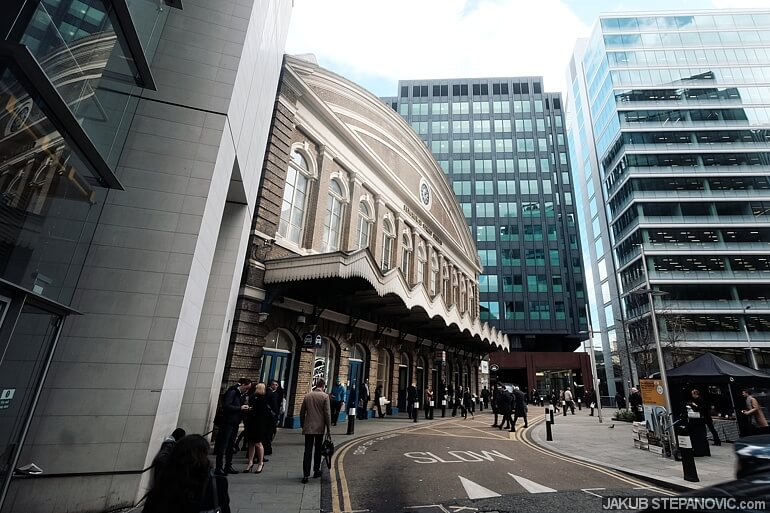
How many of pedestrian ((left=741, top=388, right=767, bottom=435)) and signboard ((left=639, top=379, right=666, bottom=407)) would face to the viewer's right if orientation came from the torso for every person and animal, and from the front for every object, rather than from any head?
0

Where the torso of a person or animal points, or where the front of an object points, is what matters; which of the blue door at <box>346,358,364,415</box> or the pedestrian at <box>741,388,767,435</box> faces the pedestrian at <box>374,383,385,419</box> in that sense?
the pedestrian at <box>741,388,767,435</box>

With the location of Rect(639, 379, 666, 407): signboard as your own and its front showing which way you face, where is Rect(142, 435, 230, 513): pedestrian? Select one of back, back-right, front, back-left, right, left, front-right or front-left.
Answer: front

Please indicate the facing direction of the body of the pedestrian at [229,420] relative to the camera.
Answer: to the viewer's right

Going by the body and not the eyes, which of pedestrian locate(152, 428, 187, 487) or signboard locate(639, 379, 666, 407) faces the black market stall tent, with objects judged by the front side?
the pedestrian

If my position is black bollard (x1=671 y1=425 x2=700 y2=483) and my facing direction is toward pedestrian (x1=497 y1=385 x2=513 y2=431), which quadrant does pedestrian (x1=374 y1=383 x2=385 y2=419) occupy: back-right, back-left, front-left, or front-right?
front-left

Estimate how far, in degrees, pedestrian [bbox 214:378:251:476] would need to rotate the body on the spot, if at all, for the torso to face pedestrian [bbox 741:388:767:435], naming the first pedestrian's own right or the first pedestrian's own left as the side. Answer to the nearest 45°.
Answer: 0° — they already face them

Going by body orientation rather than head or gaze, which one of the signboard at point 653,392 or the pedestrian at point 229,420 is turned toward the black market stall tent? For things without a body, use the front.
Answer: the pedestrian

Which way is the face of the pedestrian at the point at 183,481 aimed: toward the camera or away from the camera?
away from the camera

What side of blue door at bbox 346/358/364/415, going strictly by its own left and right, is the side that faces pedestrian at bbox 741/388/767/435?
front

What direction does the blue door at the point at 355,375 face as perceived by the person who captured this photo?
facing the viewer and to the right of the viewer

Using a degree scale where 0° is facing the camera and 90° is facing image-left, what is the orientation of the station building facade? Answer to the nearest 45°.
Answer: approximately 315°

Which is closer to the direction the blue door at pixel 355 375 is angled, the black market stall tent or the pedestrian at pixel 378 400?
the black market stall tent

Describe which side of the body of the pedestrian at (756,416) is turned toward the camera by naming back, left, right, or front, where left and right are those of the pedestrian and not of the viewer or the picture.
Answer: left

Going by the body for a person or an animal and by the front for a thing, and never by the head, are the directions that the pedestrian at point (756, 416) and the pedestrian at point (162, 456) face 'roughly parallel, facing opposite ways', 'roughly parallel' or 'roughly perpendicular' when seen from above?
roughly perpendicular

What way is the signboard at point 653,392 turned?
toward the camera

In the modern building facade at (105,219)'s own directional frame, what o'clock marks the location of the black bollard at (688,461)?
The black bollard is roughly at 11 o'clock from the modern building facade.

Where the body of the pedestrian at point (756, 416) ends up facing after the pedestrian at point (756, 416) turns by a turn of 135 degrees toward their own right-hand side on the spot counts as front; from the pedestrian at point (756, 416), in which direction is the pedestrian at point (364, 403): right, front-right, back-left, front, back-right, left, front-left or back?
back-left

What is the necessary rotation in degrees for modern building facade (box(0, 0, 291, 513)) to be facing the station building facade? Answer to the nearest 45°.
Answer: approximately 90° to its left

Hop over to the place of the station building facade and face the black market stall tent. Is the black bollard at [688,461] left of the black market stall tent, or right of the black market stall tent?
right
